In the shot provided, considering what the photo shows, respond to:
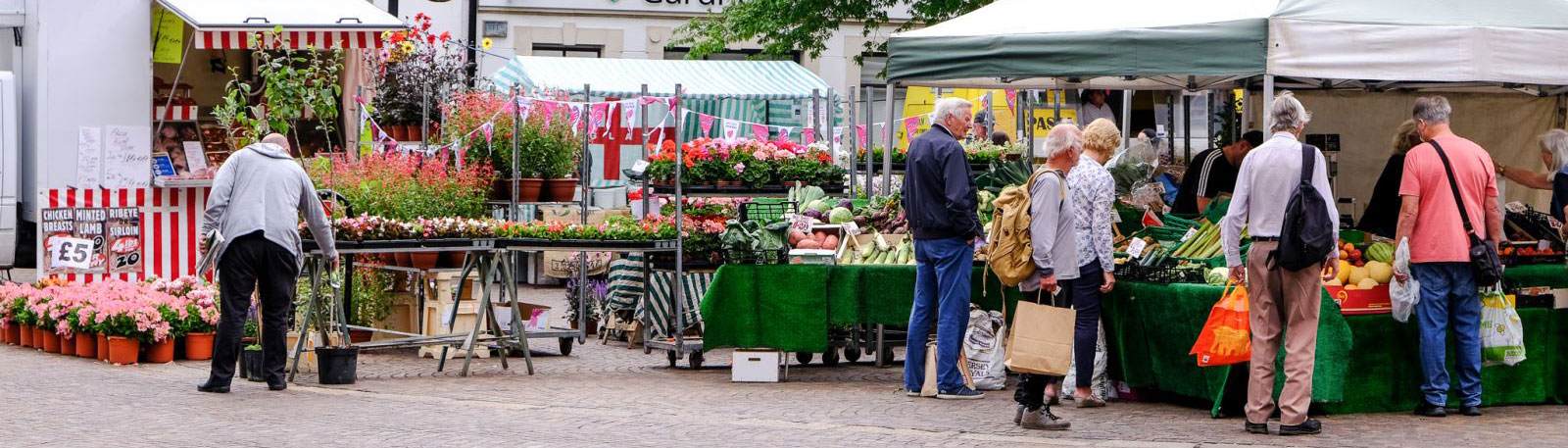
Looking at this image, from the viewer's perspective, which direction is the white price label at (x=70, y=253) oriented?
toward the camera

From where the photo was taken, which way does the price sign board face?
toward the camera

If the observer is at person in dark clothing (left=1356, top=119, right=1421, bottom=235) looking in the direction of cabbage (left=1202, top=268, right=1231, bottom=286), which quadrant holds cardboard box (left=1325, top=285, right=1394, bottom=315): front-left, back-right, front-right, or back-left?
front-left

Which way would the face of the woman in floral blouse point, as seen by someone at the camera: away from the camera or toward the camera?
away from the camera

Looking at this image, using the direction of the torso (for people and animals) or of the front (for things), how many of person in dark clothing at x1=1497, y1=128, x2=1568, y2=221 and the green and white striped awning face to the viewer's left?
1

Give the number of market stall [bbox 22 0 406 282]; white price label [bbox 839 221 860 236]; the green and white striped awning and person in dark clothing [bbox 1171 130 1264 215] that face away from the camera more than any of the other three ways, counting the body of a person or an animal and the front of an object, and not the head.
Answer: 0

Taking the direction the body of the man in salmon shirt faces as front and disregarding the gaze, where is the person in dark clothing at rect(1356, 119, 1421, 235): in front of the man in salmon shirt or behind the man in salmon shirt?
in front

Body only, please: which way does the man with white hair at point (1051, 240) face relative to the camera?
to the viewer's right

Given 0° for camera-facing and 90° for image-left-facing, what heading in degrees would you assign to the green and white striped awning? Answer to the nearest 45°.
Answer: approximately 0°

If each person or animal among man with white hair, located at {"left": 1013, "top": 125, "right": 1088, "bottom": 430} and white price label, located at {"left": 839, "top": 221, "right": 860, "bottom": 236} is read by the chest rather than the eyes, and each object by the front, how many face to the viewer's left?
0
